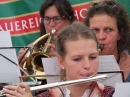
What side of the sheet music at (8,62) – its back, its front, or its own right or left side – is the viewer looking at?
back

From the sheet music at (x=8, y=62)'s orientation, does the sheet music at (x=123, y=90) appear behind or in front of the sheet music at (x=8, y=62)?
behind
